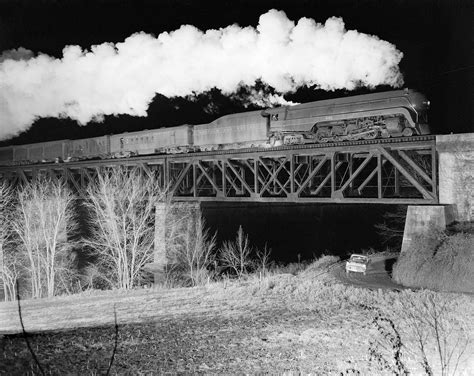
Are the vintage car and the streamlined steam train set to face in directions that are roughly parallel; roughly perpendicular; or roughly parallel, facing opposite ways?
roughly perpendicular

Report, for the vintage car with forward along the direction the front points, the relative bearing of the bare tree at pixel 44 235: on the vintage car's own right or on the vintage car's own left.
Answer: on the vintage car's own right

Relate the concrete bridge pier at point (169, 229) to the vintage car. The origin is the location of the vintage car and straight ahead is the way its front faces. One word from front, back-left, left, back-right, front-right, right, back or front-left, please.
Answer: front-right

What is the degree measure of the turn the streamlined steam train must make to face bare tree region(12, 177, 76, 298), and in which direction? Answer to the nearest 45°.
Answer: approximately 135° to its right

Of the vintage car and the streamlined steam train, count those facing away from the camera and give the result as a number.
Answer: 0

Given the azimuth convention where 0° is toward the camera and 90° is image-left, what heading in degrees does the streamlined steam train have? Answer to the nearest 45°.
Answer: approximately 315°

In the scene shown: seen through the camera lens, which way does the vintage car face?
facing the viewer and to the left of the viewer
